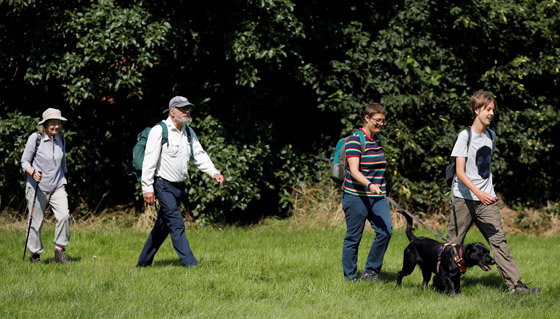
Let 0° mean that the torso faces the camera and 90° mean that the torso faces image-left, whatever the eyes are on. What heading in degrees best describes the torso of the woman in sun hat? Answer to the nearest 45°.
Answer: approximately 315°

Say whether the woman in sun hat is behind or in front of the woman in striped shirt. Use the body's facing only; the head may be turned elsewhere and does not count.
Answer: behind

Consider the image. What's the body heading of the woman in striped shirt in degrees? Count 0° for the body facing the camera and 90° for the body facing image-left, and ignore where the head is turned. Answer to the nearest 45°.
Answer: approximately 315°

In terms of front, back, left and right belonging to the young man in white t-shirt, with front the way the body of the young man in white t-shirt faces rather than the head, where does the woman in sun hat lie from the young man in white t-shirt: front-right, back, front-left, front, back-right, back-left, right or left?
back-right

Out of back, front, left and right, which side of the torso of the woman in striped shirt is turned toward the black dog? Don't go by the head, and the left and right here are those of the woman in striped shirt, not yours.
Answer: front

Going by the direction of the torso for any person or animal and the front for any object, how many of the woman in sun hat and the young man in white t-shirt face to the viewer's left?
0

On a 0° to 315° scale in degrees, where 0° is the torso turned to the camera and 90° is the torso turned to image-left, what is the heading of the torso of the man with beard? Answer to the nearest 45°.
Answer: approximately 315°

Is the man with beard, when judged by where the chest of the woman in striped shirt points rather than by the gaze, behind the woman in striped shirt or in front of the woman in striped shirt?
behind

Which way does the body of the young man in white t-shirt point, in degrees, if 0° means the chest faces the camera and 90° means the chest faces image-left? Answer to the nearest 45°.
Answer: approximately 315°

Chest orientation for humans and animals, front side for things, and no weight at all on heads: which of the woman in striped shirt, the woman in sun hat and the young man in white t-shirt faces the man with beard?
the woman in sun hat

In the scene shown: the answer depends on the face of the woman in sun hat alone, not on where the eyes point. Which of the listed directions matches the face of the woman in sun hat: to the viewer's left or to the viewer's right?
to the viewer's right
